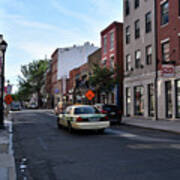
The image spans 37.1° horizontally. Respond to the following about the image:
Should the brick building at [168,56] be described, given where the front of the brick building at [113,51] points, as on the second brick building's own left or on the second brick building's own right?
on the second brick building's own left

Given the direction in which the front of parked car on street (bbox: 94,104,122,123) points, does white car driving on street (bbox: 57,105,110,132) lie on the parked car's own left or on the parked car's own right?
on the parked car's own left

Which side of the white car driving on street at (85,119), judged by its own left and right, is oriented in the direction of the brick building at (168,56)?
right

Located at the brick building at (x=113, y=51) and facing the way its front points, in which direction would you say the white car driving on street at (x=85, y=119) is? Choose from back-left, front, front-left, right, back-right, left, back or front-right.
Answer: front-left

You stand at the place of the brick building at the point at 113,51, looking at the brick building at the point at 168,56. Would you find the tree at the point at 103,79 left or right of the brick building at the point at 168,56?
right

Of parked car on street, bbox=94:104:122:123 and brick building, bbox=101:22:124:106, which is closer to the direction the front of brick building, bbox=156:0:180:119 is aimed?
the parked car on street

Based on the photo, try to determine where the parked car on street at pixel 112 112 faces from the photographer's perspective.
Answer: facing away from the viewer and to the left of the viewer

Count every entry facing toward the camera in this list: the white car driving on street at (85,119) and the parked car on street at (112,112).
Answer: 0

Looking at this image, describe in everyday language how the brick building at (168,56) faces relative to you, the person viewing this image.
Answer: facing the viewer and to the left of the viewer

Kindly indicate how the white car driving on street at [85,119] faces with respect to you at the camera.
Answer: facing away from the viewer and to the left of the viewer

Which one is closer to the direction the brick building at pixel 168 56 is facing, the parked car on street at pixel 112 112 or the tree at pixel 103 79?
the parked car on street

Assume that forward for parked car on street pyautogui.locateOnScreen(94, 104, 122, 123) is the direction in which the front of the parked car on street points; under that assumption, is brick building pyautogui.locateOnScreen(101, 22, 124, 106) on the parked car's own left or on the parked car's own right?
on the parked car's own right

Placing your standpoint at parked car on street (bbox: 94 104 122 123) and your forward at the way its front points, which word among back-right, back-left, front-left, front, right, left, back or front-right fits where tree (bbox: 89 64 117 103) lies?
front-right

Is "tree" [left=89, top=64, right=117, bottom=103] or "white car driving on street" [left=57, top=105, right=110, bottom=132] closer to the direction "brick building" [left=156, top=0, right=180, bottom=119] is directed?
the white car driving on street

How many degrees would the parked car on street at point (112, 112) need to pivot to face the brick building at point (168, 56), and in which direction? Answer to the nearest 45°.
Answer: approximately 135° to its right

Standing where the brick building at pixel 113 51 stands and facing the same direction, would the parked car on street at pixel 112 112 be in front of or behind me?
in front

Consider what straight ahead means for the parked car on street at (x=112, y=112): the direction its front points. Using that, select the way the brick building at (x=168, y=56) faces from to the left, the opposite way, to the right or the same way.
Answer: to the left
